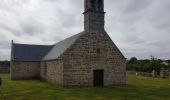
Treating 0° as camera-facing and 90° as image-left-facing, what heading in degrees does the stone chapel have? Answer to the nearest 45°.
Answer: approximately 315°
